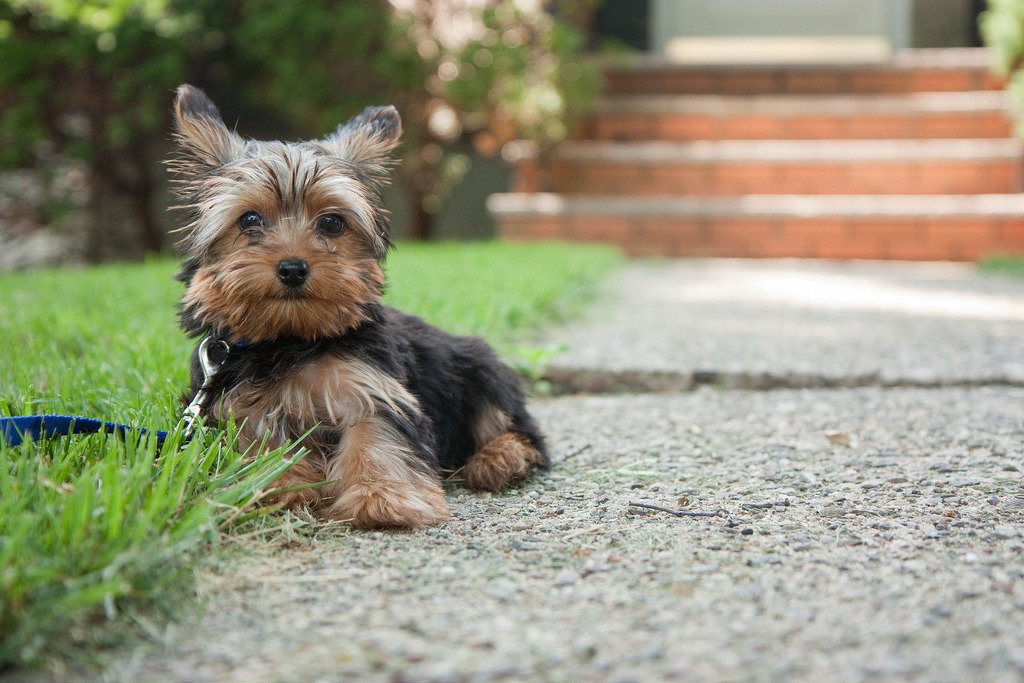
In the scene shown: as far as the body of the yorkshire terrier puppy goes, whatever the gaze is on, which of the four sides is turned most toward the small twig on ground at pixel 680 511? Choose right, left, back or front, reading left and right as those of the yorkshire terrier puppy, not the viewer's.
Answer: left

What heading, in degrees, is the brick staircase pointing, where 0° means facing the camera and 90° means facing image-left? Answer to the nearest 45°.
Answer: approximately 0°

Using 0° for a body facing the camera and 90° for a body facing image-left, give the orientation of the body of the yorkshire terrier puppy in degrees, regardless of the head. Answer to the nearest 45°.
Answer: approximately 45°

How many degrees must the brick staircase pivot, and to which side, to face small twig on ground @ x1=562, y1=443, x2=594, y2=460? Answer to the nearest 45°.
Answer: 0° — it already faces it

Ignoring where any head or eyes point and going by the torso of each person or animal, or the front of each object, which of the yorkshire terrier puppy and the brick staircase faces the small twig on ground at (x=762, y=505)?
the brick staircase

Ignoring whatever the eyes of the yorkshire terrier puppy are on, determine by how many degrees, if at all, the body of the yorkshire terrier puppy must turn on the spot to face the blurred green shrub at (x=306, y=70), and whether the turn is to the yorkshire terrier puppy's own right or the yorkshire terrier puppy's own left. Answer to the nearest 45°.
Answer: approximately 135° to the yorkshire terrier puppy's own right

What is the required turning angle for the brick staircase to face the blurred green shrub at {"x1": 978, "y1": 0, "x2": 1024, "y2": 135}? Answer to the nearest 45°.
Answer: approximately 45° to its left

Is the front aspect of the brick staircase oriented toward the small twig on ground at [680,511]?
yes

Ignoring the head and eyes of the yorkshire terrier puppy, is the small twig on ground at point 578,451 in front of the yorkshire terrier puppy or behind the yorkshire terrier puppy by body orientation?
behind

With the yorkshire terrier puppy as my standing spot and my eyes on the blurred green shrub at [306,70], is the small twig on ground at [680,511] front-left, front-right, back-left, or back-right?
back-right

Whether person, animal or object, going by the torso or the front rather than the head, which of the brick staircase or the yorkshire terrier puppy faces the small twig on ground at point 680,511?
the brick staircase

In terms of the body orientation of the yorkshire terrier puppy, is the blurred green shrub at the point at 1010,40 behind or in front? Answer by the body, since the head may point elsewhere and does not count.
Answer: behind
